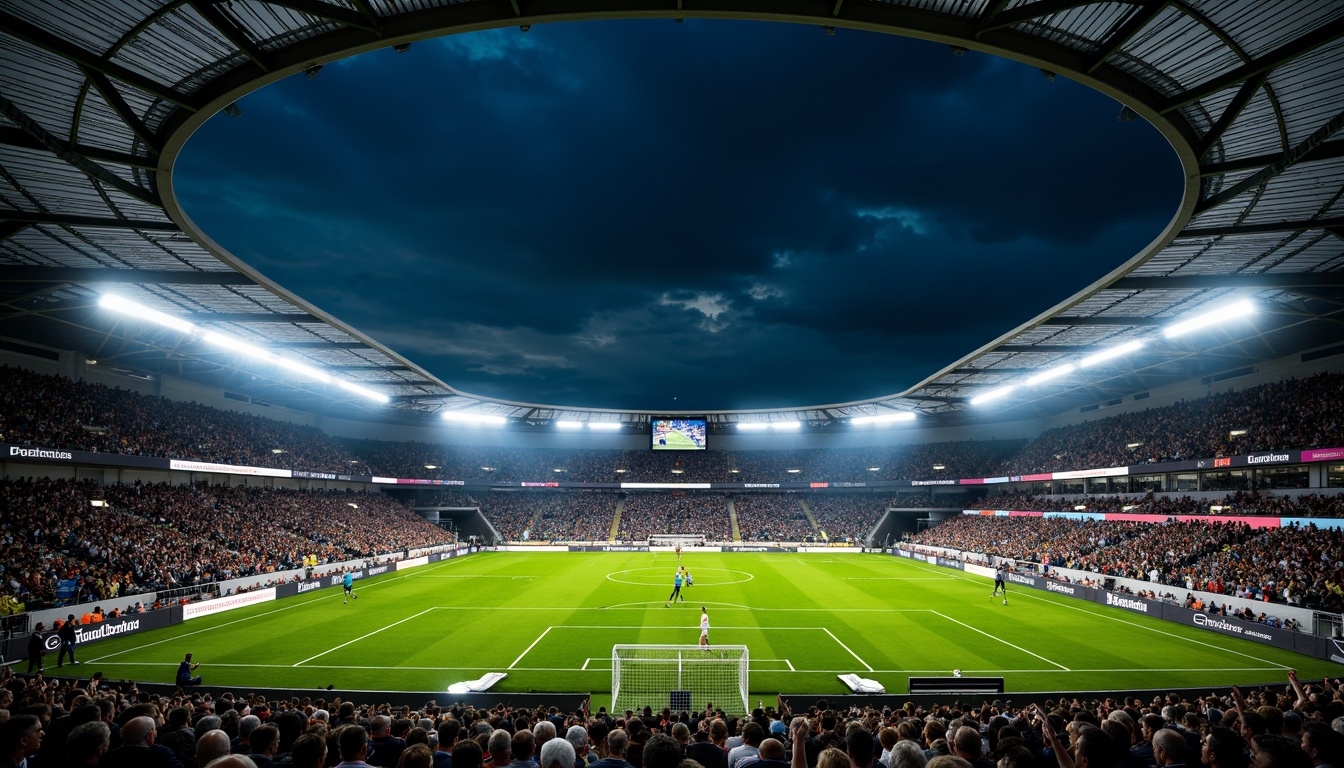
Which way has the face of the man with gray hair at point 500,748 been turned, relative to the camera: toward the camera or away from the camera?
away from the camera

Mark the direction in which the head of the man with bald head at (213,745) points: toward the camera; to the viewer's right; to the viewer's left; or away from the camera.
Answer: away from the camera

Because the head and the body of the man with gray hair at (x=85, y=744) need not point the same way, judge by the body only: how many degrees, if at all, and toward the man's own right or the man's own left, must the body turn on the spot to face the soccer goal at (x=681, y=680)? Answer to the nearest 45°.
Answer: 0° — they already face it

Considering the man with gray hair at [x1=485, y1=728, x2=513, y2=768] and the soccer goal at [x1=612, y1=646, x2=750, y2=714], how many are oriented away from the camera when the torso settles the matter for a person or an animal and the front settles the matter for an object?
2

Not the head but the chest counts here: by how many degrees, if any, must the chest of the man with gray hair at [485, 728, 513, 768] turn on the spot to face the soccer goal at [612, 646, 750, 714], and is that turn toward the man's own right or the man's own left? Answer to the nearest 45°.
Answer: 0° — they already face it

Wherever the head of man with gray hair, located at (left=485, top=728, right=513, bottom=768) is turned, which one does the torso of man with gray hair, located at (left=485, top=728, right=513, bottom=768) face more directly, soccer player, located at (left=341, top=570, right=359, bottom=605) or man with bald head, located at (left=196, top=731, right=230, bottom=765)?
the soccer player

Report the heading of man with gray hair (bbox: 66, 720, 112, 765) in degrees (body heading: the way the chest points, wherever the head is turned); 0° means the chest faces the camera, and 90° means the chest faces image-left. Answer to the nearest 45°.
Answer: approximately 225°

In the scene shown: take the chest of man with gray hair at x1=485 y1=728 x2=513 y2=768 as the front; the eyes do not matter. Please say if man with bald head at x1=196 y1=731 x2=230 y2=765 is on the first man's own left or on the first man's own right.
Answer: on the first man's own left

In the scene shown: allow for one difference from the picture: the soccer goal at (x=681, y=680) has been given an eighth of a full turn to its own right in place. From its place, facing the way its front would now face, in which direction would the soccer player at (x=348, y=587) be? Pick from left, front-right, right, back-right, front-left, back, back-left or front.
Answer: left

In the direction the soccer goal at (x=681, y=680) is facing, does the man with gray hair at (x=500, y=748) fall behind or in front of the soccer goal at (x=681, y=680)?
behind

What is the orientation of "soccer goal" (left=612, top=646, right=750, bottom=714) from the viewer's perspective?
away from the camera

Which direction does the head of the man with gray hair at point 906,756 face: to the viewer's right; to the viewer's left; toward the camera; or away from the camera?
away from the camera

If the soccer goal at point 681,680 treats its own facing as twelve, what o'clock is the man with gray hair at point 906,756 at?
The man with gray hair is roughly at 6 o'clock from the soccer goal.
